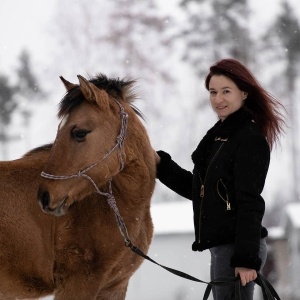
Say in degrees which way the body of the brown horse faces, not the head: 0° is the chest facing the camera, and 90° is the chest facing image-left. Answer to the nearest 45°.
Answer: approximately 315°

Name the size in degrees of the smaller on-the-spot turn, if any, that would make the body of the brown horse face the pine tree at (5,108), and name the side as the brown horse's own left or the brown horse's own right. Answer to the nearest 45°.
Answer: approximately 135° to the brown horse's own left

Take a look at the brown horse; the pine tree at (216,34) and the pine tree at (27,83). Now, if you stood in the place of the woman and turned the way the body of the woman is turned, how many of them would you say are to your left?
0

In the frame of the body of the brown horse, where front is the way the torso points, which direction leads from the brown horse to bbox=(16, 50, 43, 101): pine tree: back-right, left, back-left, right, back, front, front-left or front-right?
back-left

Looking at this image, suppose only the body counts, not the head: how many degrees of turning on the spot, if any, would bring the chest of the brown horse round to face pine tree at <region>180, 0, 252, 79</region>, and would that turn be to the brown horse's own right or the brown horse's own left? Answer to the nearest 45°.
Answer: approximately 135° to the brown horse's own left

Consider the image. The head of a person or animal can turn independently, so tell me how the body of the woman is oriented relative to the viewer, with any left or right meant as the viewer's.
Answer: facing the viewer and to the left of the viewer

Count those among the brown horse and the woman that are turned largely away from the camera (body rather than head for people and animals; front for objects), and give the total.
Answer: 0

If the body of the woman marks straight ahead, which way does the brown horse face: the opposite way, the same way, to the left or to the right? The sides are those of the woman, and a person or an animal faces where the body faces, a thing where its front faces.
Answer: to the left

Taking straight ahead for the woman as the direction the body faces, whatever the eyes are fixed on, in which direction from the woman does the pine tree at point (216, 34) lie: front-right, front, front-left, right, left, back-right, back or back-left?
back-right

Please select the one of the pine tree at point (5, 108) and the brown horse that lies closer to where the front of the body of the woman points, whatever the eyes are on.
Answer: the brown horse

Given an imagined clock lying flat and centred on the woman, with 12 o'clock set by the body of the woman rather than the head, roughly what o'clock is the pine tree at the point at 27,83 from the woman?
The pine tree is roughly at 4 o'clock from the woman.

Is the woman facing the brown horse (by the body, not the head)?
no

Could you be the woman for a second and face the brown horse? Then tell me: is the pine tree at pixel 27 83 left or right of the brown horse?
right
